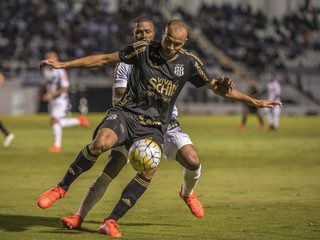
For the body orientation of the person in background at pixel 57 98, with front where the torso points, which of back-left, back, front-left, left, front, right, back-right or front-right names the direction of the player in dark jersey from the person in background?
front-left

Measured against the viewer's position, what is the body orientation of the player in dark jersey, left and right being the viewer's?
facing the viewer

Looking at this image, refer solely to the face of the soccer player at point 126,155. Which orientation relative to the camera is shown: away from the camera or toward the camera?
toward the camera

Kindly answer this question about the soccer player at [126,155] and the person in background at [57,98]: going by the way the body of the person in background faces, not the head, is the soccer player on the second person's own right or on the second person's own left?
on the second person's own left

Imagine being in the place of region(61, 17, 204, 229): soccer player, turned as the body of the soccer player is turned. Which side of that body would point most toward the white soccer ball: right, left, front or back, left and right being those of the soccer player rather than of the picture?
front

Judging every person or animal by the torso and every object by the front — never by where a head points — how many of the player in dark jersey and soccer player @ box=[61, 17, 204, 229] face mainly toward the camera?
2

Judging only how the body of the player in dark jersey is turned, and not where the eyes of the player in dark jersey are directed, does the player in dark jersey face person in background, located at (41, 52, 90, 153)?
no

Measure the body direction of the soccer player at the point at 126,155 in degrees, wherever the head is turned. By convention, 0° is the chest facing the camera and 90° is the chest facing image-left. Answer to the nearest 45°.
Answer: approximately 0°

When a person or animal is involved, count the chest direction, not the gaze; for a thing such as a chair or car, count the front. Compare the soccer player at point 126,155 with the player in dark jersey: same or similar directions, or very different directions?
same or similar directions

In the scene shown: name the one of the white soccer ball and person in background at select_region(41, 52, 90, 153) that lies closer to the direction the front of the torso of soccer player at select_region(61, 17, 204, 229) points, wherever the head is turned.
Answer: the white soccer ball
